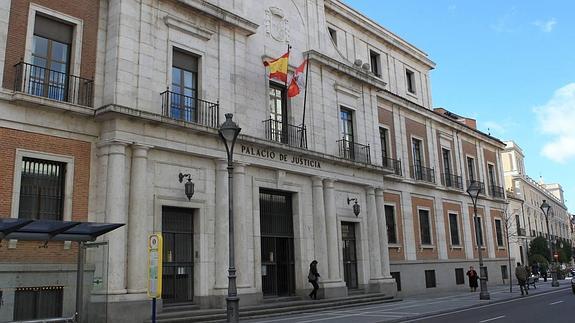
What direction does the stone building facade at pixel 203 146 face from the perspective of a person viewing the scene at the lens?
facing the viewer and to the right of the viewer

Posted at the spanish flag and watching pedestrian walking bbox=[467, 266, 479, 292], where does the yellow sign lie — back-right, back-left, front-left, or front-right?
back-right

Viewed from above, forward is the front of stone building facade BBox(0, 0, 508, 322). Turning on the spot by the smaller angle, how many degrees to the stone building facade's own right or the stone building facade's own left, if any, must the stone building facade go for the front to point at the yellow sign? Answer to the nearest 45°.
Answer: approximately 45° to the stone building facade's own right

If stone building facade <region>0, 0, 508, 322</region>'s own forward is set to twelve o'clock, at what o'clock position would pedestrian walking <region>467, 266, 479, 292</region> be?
The pedestrian walking is roughly at 9 o'clock from the stone building facade.
